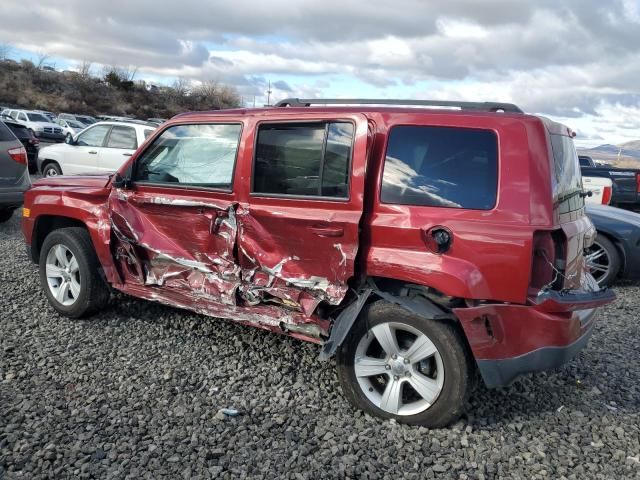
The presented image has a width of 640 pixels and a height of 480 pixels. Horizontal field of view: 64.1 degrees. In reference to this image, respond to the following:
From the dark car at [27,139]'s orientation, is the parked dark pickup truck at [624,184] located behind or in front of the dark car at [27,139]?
behind

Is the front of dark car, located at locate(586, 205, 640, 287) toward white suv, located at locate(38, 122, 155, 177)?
no

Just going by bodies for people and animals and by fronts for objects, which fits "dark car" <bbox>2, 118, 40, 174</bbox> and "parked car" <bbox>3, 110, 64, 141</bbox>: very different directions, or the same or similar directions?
very different directions

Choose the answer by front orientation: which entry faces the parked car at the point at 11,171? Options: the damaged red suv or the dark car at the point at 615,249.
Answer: the damaged red suv

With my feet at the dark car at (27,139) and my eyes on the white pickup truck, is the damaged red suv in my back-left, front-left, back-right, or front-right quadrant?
front-right

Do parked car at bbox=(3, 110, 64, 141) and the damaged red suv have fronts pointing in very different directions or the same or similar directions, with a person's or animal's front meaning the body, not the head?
very different directions

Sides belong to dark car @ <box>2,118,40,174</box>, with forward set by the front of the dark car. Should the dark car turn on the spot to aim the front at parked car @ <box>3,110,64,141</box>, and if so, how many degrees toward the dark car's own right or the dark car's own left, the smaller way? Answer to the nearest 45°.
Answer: approximately 45° to the dark car's own right

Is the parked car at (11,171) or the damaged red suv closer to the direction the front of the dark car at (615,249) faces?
the damaged red suv

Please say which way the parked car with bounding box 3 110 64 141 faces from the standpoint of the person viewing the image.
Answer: facing the viewer and to the right of the viewer

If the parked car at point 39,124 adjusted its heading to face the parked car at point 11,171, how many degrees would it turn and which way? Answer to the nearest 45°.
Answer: approximately 45° to its right

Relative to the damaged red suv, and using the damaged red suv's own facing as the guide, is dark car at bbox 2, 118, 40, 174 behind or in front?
in front

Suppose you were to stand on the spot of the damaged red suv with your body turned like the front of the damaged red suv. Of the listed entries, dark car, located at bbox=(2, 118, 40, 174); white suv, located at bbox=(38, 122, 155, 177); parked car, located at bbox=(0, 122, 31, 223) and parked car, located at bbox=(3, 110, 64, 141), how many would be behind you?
0

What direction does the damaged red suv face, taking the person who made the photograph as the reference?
facing away from the viewer and to the left of the viewer

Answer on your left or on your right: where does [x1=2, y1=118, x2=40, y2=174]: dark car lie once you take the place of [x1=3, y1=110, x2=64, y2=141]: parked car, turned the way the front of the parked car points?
on your right

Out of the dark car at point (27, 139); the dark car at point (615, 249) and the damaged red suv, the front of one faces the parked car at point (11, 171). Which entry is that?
the damaged red suv

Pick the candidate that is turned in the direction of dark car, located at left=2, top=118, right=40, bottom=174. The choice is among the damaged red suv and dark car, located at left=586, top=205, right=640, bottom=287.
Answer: the damaged red suv
